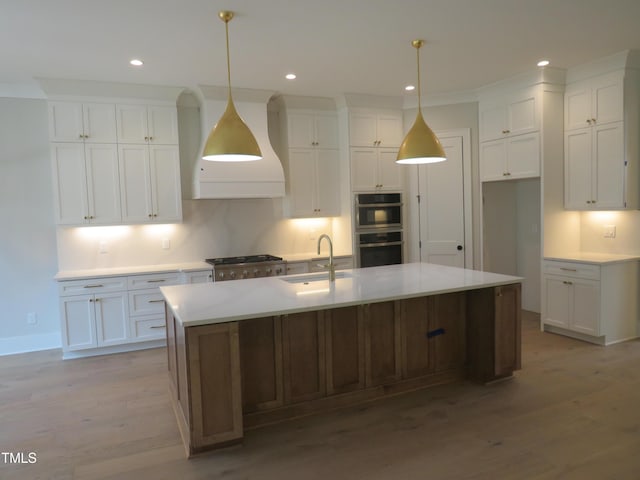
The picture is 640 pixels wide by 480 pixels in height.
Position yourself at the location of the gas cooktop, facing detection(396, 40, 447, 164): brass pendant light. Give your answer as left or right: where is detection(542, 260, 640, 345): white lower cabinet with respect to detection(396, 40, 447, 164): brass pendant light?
left

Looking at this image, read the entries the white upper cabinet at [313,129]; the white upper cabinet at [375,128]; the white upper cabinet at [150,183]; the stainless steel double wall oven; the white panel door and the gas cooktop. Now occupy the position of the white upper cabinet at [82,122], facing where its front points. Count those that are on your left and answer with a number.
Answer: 6

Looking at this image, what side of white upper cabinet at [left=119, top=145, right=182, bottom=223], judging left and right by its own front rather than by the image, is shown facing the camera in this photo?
front

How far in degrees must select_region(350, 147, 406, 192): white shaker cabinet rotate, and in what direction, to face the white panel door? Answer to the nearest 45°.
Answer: approximately 90° to its left

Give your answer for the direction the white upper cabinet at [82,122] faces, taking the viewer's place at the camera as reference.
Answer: facing the viewer

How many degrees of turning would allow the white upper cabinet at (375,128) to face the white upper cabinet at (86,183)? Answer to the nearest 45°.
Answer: approximately 45° to its right

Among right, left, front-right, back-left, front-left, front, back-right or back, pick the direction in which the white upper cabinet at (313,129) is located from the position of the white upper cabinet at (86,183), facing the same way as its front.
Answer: left

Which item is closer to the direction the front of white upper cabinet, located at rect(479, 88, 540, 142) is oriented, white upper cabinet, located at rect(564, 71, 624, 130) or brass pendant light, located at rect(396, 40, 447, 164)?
the brass pendant light

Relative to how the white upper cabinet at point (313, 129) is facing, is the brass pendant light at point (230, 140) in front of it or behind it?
in front

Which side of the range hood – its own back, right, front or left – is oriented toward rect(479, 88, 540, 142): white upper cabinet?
left

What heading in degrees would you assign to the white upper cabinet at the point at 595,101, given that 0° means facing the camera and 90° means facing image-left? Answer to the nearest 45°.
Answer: approximately 45°

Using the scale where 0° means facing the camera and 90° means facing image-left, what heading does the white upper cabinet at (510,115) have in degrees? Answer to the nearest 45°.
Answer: approximately 45°

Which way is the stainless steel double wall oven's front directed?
toward the camera

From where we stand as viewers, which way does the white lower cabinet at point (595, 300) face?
facing the viewer and to the left of the viewer

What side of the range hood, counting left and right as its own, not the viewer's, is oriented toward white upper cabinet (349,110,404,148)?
left

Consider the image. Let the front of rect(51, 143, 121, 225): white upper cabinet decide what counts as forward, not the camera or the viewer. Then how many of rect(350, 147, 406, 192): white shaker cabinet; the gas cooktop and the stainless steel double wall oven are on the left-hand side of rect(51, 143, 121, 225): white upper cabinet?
3

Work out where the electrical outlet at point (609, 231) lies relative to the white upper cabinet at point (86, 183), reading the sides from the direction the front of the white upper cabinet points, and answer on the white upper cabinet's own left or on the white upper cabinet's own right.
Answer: on the white upper cabinet's own left
